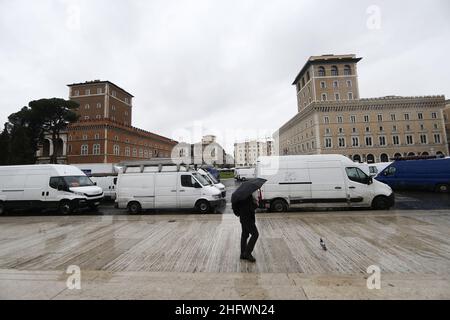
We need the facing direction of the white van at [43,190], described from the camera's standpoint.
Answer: facing the viewer and to the right of the viewer

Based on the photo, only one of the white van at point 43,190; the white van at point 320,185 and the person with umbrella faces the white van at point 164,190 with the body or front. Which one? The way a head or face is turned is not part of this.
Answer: the white van at point 43,190

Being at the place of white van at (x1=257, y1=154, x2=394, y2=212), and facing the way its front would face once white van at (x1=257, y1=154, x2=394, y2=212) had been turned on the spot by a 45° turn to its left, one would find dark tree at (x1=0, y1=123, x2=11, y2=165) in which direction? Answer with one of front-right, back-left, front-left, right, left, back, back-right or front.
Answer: back-left

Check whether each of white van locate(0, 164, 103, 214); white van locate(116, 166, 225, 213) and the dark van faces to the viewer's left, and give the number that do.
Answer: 1

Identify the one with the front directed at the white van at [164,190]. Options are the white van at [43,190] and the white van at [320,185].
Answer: the white van at [43,190]

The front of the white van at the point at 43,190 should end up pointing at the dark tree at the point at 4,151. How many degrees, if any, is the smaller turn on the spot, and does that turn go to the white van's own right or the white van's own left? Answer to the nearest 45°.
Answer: approximately 135° to the white van's own left

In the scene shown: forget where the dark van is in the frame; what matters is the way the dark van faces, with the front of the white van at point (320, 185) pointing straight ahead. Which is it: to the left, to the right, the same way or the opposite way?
the opposite way

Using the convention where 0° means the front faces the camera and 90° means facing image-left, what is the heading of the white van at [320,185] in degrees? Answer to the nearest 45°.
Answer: approximately 270°

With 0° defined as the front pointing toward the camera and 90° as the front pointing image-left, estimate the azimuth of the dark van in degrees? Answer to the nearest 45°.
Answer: approximately 90°

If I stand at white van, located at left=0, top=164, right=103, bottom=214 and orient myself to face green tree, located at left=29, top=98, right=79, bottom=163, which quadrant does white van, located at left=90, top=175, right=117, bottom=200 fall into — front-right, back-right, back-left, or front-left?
front-right

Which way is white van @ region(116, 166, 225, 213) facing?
to the viewer's right
